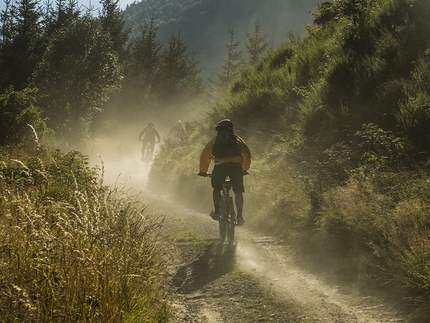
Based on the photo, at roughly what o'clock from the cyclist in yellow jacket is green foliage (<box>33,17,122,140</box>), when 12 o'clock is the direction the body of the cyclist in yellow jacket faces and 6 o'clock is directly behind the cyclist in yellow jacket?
The green foliage is roughly at 11 o'clock from the cyclist in yellow jacket.

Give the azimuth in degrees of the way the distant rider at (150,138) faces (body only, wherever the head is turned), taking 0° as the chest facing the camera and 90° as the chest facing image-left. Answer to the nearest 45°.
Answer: approximately 180°

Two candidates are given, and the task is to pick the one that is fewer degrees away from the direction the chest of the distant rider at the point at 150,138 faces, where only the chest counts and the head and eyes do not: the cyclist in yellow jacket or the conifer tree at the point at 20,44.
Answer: the conifer tree

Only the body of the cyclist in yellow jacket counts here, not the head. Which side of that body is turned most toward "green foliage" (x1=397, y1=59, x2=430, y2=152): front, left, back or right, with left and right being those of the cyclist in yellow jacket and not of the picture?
right

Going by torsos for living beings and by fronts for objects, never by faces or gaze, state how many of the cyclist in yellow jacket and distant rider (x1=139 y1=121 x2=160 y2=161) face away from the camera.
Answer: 2

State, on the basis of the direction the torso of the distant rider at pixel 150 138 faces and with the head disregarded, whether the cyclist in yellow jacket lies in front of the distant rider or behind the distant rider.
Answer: behind

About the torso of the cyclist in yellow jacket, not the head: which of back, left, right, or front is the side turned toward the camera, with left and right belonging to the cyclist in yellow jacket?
back
